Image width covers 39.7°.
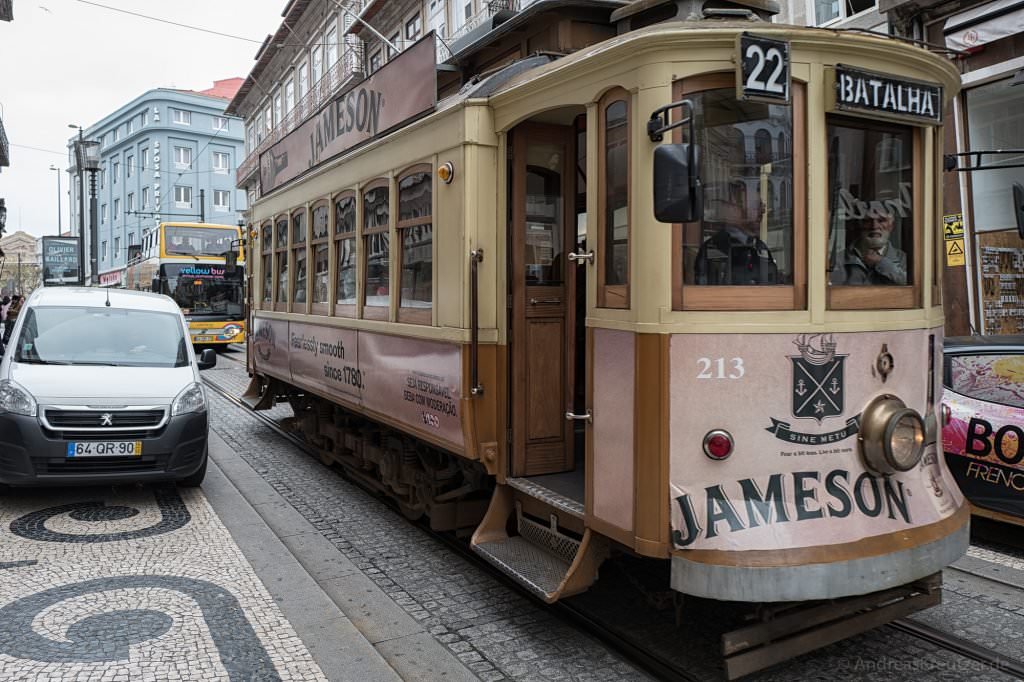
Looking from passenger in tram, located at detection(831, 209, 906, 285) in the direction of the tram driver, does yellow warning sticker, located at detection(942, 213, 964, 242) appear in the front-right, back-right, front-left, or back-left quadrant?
back-right

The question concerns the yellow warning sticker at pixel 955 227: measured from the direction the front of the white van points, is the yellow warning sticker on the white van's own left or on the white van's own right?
on the white van's own left

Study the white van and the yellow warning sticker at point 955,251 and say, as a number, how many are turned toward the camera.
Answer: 2

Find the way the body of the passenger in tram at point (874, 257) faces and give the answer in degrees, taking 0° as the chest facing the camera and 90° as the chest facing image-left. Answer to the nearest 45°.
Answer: approximately 0°

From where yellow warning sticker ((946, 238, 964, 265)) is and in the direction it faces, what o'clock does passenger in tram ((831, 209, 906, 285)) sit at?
The passenger in tram is roughly at 12 o'clock from the yellow warning sticker.

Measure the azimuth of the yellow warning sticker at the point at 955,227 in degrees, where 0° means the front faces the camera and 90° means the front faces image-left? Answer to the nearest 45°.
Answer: approximately 0°

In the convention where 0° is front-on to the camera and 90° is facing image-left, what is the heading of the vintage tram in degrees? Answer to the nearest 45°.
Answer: approximately 315°

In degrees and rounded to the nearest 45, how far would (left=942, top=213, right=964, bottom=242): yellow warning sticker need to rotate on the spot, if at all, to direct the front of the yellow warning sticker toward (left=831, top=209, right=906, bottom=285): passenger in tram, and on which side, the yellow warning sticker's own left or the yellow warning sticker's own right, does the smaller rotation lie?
0° — it already faces them
